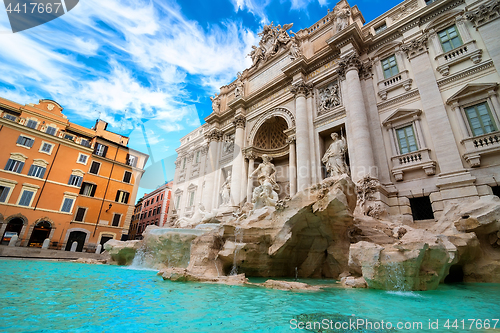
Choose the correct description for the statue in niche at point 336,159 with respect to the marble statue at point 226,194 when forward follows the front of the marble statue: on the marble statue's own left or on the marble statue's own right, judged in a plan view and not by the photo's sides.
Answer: on the marble statue's own left

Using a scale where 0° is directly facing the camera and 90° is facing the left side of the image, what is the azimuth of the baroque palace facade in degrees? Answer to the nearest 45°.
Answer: approximately 45°

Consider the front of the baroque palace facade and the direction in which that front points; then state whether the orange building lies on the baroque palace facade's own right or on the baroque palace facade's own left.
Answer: on the baroque palace facade's own right

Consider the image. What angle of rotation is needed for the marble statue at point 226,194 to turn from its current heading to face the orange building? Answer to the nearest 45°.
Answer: approximately 45° to its right

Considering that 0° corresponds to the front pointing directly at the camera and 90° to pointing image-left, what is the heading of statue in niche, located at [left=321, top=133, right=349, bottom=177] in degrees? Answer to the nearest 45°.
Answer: approximately 45°
